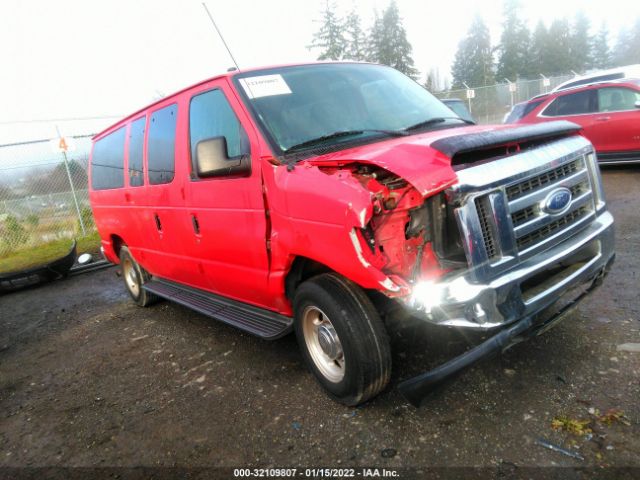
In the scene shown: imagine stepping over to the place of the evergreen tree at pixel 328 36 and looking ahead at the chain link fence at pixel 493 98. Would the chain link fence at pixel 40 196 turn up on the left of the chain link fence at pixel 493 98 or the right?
right

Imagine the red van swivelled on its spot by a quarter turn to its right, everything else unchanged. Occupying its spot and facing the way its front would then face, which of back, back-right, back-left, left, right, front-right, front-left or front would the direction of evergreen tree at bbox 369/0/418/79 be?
back-right

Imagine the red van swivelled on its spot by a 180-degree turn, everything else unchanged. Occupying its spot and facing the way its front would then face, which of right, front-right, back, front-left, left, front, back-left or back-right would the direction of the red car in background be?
right

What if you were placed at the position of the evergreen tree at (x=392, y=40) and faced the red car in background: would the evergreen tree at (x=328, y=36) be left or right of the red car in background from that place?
right

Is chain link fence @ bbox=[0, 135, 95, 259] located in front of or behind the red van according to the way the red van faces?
behind

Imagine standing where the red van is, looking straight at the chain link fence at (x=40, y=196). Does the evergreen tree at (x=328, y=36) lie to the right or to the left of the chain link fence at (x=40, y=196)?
right

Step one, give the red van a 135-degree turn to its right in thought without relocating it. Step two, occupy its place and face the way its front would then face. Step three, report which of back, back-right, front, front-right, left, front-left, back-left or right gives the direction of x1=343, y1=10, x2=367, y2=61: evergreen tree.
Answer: right

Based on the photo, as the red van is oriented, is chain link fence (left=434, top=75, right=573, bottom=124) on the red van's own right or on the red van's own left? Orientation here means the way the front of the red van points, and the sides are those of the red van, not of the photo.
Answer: on the red van's own left

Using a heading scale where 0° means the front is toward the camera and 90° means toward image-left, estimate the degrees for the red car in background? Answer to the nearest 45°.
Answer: approximately 270°
